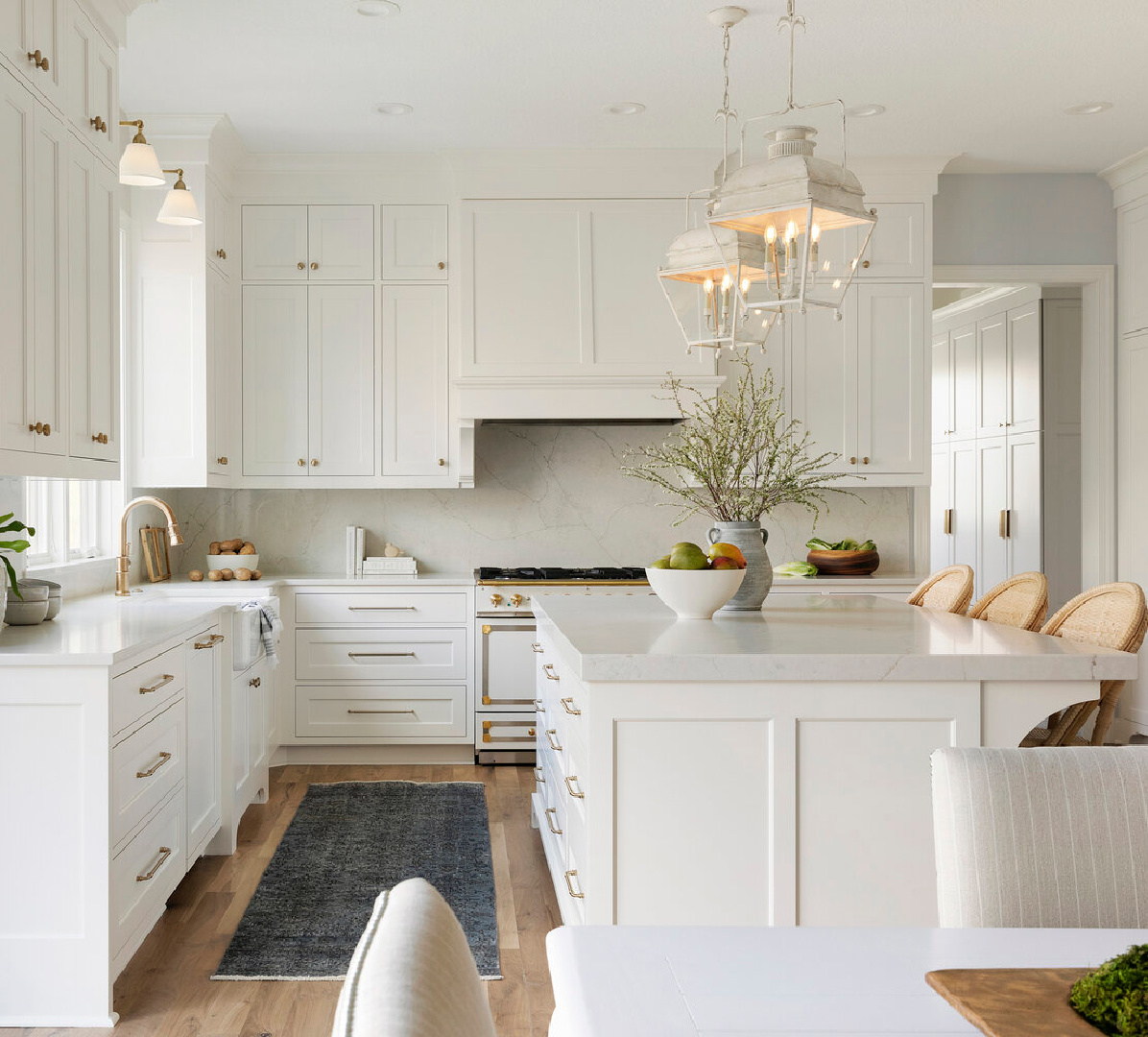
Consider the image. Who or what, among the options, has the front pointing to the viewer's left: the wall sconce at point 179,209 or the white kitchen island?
the white kitchen island

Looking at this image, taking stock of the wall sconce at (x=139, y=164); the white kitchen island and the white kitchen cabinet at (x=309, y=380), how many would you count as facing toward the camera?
1

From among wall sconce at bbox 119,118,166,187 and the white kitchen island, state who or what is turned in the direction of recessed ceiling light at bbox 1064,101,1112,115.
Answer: the wall sconce

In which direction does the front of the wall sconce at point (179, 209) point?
to the viewer's right

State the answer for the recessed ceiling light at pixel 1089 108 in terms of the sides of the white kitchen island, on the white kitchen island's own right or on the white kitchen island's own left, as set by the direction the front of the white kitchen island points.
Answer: on the white kitchen island's own right

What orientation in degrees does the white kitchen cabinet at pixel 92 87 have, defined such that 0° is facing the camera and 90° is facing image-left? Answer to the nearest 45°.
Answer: approximately 270°

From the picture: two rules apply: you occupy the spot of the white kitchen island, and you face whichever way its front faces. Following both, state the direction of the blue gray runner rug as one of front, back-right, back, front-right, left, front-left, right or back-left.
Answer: front-right

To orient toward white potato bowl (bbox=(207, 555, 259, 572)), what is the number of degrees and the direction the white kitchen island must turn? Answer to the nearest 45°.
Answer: approximately 45° to its right

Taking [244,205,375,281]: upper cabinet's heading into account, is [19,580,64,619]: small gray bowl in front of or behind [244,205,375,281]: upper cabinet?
in front

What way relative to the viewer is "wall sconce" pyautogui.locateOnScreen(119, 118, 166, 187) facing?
to the viewer's right

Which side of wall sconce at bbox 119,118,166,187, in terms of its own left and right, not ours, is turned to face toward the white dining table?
right

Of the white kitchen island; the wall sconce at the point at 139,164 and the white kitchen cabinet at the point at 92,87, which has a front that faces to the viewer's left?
the white kitchen island

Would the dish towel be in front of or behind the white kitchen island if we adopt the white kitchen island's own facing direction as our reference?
in front

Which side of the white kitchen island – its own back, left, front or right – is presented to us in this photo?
left
